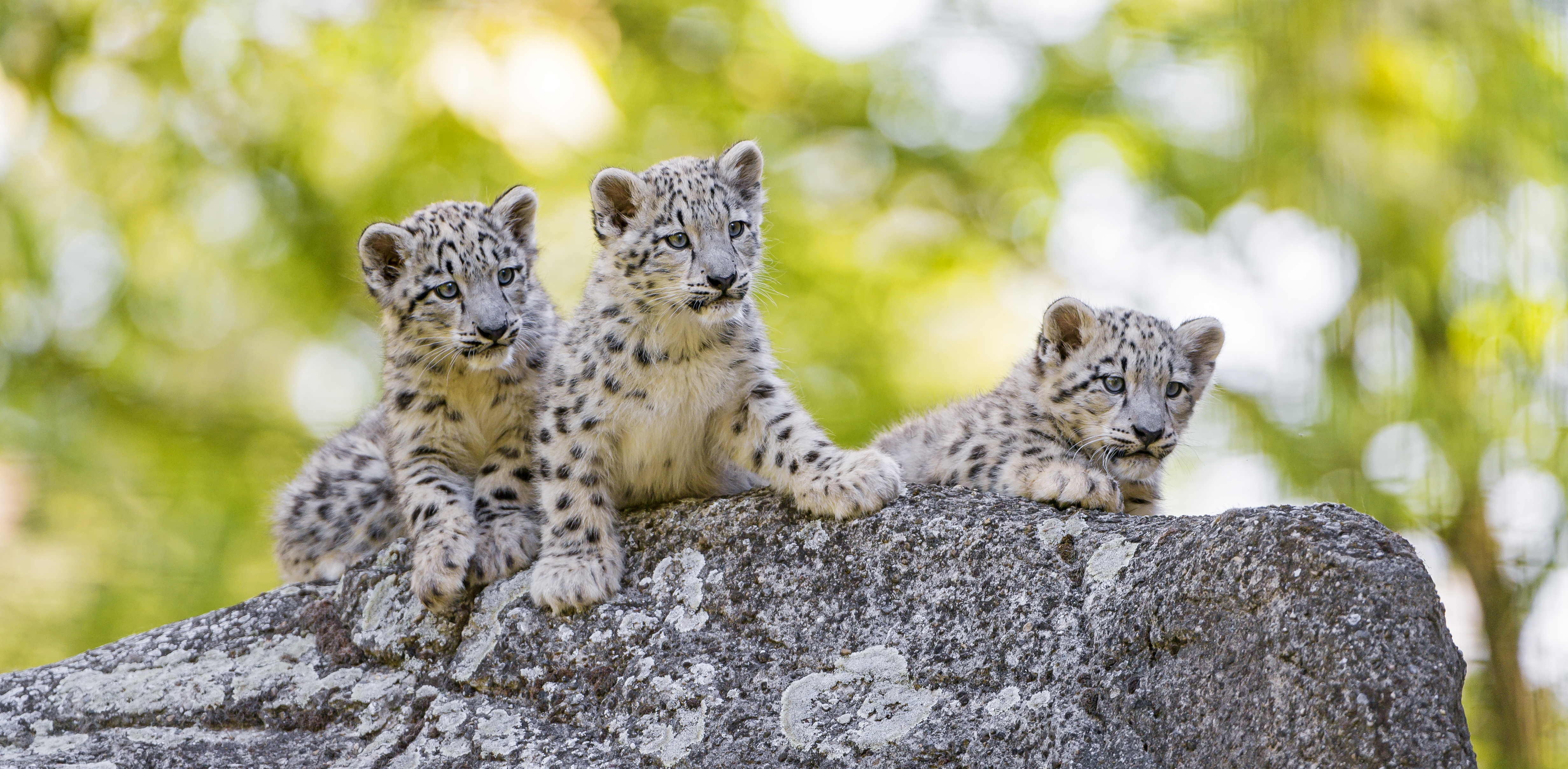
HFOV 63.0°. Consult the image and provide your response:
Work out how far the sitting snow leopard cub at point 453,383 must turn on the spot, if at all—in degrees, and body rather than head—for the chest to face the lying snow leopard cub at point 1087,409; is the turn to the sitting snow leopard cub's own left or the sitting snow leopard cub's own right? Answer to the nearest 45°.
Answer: approximately 45° to the sitting snow leopard cub's own left

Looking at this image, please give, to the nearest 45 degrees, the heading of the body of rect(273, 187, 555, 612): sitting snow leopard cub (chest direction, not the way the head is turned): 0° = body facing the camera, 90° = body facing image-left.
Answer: approximately 315°

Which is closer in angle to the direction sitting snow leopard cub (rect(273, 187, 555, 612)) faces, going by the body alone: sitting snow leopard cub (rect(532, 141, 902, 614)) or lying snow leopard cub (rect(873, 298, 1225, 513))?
the sitting snow leopard cub

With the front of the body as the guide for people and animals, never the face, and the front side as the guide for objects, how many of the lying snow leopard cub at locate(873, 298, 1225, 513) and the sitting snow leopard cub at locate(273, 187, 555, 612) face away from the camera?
0

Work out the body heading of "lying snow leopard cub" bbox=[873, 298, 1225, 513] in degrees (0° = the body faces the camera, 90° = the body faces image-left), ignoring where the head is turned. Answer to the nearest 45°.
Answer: approximately 315°

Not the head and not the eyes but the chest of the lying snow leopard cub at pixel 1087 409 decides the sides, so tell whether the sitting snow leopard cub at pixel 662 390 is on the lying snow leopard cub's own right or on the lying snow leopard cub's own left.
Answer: on the lying snow leopard cub's own right

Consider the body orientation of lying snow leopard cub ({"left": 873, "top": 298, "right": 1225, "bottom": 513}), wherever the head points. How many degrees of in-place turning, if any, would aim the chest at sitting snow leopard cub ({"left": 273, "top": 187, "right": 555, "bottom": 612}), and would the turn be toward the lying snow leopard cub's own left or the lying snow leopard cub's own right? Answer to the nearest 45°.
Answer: approximately 135° to the lying snow leopard cub's own right
